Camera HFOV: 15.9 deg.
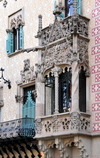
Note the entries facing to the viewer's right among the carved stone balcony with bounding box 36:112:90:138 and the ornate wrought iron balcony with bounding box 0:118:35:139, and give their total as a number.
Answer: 0

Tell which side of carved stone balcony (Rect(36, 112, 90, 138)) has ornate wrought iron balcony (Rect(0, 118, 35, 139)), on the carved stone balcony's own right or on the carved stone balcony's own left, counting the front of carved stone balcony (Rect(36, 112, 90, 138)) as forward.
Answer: on the carved stone balcony's own right

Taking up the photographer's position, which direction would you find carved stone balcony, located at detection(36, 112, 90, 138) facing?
facing the viewer and to the left of the viewer

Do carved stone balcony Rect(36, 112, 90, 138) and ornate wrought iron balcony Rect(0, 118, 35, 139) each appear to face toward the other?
no

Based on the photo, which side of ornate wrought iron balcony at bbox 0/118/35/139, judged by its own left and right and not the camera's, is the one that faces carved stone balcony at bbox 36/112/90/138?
left

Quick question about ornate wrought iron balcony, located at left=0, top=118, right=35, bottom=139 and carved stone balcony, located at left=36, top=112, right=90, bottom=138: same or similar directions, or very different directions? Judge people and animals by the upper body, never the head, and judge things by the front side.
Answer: same or similar directions
